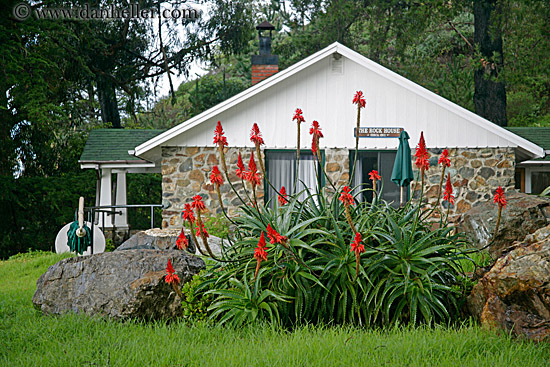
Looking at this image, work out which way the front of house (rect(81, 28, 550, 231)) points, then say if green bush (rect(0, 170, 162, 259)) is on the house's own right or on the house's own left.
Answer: on the house's own right

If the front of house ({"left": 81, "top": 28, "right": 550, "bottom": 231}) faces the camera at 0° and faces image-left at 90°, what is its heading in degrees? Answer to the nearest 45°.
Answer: approximately 0°

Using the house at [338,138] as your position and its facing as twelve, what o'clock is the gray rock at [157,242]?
The gray rock is roughly at 1 o'clock from the house.

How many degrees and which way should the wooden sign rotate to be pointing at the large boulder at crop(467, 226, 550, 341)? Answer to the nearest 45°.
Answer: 0° — it already faces it

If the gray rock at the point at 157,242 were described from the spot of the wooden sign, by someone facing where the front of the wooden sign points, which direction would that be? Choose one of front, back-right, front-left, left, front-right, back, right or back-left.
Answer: front-right

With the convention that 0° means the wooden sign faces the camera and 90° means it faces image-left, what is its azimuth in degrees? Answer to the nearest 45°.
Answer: approximately 0°

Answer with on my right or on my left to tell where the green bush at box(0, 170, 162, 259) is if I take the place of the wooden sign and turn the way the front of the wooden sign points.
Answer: on my right

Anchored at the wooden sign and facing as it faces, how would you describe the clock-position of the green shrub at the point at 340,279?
The green shrub is roughly at 12 o'clock from the wooden sign.

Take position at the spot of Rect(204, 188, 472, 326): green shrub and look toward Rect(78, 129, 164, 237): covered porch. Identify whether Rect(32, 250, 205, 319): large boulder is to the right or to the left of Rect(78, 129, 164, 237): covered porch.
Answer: left

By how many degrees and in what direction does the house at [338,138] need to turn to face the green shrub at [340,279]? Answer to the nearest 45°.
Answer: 0° — it already faces it
